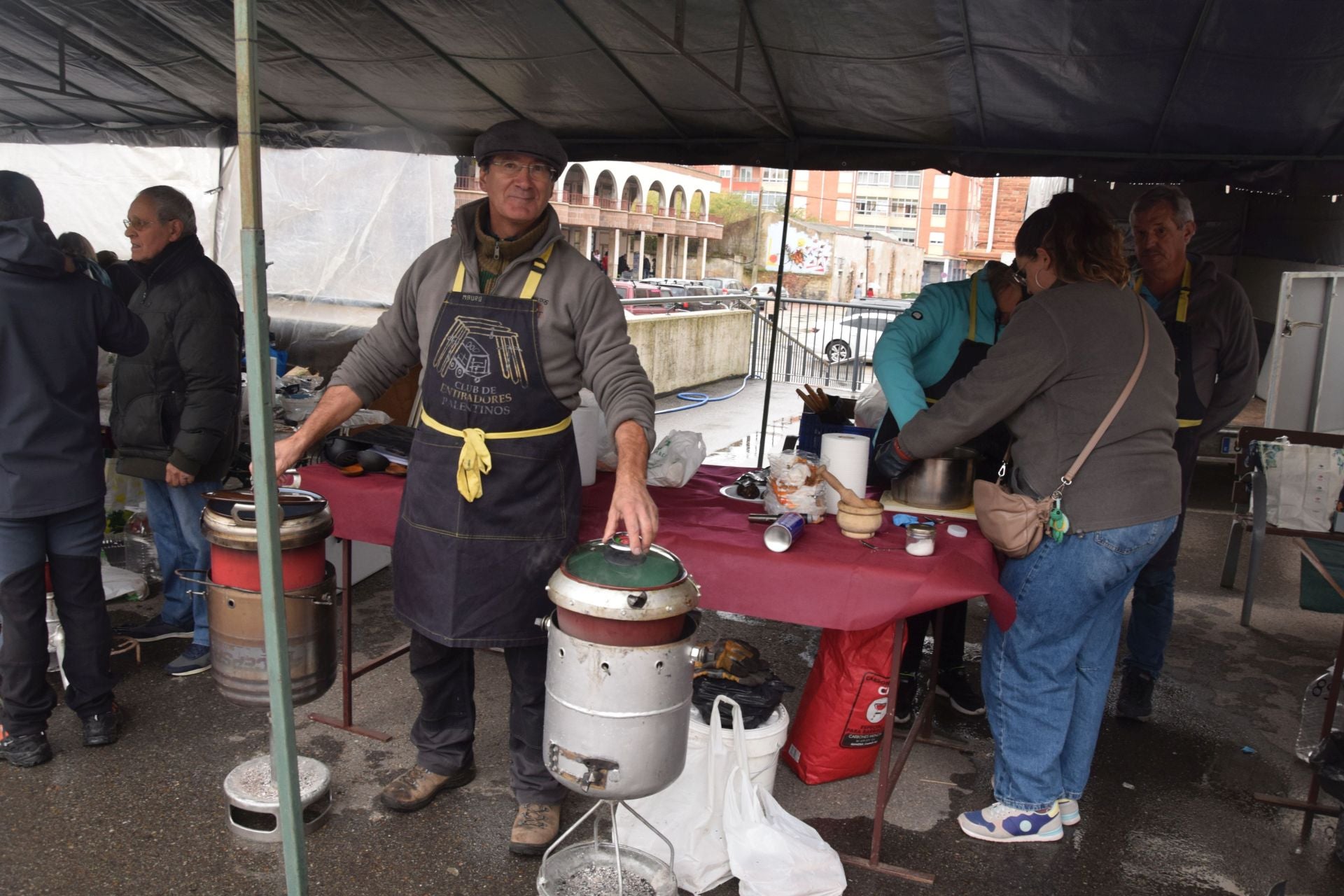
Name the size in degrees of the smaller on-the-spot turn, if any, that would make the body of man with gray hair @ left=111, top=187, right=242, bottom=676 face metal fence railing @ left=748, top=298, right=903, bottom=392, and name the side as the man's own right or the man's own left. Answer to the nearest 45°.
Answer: approximately 135° to the man's own right

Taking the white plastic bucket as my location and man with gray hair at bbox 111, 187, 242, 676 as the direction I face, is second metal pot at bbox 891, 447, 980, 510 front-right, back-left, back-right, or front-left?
back-right

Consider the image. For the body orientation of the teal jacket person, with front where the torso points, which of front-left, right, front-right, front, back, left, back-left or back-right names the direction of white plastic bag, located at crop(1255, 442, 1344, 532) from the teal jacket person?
left

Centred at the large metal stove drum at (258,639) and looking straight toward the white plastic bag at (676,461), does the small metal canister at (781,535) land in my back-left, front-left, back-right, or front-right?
front-right

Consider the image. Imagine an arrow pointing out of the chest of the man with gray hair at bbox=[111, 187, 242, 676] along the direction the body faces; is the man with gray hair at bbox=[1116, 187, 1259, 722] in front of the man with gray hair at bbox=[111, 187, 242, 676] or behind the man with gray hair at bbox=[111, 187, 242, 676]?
behind

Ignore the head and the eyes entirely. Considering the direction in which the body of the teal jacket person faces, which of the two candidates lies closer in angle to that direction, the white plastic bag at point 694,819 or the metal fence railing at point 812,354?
the white plastic bag

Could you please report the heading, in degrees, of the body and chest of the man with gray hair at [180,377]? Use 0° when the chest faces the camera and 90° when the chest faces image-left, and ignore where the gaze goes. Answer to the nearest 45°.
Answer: approximately 90°

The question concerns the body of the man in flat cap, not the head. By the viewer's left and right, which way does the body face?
facing the viewer

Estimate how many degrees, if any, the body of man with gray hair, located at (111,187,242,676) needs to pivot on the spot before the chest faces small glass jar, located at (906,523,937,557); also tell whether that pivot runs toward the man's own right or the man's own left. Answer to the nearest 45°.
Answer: approximately 135° to the man's own left

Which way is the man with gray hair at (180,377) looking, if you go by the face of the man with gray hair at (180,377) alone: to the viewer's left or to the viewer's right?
to the viewer's left
